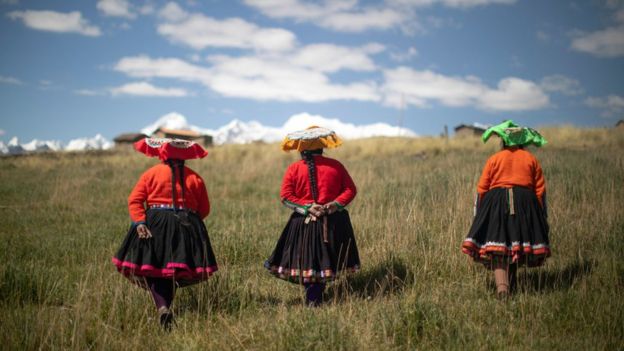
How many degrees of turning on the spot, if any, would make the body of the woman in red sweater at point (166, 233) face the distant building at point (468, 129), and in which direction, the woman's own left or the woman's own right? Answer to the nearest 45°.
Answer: approximately 45° to the woman's own right

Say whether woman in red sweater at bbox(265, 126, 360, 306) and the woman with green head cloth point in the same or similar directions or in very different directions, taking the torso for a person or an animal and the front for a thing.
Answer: same or similar directions

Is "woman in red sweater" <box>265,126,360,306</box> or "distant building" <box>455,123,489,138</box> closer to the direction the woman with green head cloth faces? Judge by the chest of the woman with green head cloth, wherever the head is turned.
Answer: the distant building

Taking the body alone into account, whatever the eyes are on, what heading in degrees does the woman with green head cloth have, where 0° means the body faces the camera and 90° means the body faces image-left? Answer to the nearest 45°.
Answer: approximately 180°

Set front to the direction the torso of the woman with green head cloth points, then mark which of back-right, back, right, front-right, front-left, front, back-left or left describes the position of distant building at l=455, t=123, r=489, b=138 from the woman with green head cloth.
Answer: front

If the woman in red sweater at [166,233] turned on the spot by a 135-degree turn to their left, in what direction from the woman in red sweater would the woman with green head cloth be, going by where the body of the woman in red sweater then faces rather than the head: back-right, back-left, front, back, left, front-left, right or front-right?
back-left

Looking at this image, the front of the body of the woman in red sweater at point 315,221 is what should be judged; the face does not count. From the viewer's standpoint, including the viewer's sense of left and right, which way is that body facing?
facing away from the viewer

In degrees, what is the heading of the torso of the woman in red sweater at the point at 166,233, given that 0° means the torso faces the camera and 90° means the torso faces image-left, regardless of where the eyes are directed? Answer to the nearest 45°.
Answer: approximately 180°

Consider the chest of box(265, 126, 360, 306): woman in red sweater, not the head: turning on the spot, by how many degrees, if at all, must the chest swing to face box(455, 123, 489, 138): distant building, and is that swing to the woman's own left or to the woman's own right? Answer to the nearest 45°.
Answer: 0° — they already face it

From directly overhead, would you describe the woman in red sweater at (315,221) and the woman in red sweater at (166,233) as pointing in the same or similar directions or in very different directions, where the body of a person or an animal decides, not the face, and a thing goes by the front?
same or similar directions

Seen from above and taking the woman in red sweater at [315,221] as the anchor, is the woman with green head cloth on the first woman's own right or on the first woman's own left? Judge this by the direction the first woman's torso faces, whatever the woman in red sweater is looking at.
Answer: on the first woman's own right

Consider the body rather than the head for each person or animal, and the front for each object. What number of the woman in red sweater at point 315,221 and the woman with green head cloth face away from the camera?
2
